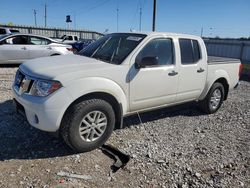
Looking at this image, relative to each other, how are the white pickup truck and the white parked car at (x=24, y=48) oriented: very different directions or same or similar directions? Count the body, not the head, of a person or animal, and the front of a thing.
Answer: same or similar directions

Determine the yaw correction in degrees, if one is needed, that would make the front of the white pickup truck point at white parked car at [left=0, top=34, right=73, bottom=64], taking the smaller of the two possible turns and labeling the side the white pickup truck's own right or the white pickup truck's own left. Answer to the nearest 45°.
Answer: approximately 90° to the white pickup truck's own right

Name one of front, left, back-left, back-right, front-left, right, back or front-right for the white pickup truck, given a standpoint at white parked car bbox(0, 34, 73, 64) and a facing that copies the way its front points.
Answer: left

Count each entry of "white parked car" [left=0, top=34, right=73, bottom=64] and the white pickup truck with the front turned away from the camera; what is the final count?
0

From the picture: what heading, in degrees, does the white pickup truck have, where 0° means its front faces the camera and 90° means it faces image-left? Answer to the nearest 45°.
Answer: approximately 45°
